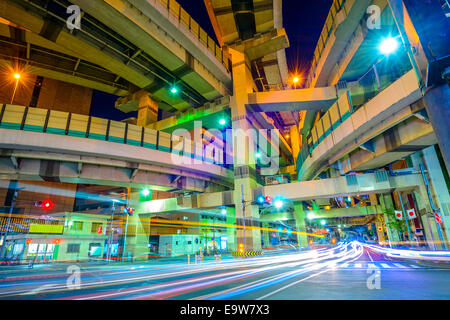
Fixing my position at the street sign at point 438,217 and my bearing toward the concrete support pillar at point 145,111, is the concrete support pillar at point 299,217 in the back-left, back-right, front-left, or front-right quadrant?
front-right

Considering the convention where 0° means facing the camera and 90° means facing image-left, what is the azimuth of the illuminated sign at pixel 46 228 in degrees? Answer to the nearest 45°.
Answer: approximately 0°

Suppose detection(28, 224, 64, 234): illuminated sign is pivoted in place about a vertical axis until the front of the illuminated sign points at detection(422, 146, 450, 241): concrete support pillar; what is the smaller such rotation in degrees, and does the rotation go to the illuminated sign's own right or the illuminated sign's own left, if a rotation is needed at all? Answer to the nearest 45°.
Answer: approximately 45° to the illuminated sign's own left

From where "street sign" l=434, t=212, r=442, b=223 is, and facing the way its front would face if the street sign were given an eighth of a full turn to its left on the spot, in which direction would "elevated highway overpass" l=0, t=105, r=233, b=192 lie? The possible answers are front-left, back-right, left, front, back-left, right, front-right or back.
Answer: right

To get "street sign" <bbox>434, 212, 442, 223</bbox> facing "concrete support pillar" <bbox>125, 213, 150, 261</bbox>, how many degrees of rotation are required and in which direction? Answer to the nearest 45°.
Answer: approximately 90° to its right

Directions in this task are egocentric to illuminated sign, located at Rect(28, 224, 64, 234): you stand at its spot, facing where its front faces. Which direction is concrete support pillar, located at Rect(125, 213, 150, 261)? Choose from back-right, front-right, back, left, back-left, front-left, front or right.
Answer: front-left

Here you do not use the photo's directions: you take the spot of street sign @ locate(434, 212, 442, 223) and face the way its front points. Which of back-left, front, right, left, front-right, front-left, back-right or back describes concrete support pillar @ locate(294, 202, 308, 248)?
back-right

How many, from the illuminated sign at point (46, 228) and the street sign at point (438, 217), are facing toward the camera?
2

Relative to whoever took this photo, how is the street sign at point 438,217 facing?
facing the viewer
